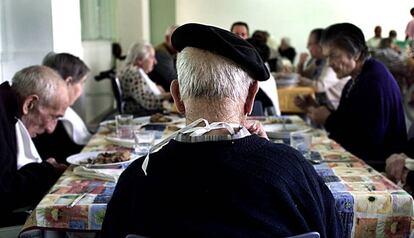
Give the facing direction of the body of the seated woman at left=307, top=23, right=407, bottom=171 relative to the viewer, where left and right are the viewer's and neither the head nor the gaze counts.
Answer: facing to the left of the viewer

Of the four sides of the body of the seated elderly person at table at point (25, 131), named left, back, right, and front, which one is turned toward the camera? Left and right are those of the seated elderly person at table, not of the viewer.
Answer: right

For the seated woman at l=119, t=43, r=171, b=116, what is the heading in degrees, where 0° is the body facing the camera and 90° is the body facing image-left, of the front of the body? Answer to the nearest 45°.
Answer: approximately 270°

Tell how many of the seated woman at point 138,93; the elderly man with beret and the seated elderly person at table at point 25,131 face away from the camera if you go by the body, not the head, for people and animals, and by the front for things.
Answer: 1

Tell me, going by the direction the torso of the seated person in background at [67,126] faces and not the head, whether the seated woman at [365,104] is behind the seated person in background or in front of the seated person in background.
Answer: in front

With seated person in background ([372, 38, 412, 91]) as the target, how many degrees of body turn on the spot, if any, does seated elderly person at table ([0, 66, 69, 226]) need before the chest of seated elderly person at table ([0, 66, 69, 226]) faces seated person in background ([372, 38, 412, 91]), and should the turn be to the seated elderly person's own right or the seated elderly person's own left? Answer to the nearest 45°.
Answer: approximately 45° to the seated elderly person's own left

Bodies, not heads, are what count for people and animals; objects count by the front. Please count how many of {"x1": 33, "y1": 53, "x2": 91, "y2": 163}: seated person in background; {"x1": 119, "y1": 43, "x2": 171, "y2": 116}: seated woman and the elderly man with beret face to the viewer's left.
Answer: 0

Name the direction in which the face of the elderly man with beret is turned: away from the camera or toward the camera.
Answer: away from the camera

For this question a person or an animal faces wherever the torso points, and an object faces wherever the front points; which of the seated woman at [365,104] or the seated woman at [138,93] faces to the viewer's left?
the seated woman at [365,104]

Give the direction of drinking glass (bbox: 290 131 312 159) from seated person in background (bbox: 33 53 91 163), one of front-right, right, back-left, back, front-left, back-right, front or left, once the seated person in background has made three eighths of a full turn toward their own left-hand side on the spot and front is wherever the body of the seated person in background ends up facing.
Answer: back

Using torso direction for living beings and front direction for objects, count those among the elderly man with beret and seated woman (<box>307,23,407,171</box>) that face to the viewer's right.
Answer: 0

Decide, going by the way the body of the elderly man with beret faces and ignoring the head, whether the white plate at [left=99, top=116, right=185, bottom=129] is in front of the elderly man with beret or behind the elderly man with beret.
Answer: in front

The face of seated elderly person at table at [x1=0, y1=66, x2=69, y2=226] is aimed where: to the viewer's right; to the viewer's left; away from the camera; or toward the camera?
to the viewer's right

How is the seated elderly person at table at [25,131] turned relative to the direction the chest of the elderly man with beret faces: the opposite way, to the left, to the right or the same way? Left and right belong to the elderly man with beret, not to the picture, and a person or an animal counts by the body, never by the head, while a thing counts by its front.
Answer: to the right

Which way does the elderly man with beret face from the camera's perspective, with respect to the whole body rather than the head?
away from the camera

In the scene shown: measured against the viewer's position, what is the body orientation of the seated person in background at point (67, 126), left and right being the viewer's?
facing to the right of the viewer
